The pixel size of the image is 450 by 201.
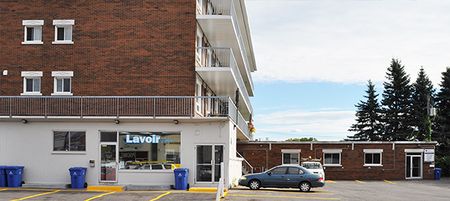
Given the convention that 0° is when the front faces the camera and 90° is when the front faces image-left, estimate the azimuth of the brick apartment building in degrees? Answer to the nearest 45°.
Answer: approximately 0°

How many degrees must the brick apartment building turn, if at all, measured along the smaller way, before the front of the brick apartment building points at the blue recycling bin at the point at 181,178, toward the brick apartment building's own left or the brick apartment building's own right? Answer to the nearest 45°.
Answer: approximately 45° to the brick apartment building's own left
